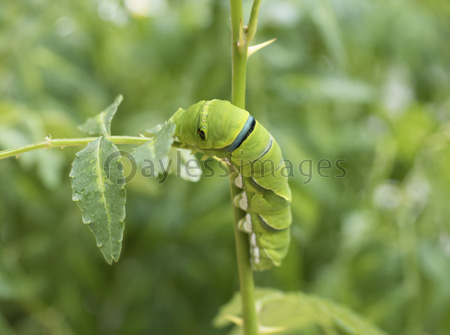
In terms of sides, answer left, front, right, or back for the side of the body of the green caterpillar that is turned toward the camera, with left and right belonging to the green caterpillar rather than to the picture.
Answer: left
